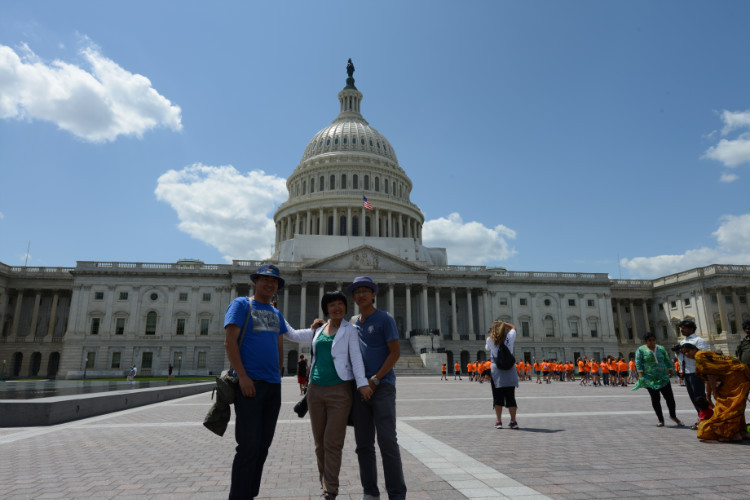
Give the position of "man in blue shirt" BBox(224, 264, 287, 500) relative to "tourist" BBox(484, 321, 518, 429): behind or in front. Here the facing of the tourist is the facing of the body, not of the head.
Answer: behind

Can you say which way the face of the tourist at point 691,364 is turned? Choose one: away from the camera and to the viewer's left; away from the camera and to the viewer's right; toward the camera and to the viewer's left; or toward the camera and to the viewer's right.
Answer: toward the camera and to the viewer's left

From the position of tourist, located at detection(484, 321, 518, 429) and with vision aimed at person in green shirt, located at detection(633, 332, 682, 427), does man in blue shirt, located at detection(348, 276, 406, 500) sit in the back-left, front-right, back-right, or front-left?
back-right

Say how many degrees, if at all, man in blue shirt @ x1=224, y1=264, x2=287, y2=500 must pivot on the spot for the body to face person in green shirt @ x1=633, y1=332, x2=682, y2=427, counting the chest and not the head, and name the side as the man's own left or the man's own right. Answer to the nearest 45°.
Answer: approximately 90° to the man's own left

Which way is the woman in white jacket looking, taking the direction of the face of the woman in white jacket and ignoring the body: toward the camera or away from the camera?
toward the camera

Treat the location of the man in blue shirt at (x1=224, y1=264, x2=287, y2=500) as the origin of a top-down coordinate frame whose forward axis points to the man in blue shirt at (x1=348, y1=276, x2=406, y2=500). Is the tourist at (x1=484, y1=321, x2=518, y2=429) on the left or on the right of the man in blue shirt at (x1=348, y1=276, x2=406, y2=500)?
left

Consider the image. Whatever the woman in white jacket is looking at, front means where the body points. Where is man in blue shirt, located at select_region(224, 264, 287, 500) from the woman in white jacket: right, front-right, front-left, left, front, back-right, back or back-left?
right

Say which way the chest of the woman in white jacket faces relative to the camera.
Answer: toward the camera

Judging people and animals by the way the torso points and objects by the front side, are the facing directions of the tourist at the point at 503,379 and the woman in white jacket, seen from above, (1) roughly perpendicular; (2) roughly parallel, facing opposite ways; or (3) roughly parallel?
roughly parallel, facing opposite ways

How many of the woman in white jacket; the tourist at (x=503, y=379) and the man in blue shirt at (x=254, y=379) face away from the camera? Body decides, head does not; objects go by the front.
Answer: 1

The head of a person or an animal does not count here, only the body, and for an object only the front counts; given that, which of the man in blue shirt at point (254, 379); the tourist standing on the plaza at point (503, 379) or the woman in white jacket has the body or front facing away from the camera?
the tourist standing on the plaza

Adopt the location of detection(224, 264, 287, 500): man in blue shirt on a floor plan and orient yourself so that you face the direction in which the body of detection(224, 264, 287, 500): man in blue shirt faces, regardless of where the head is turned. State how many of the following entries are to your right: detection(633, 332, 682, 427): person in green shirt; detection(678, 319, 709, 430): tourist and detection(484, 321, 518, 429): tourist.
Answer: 0

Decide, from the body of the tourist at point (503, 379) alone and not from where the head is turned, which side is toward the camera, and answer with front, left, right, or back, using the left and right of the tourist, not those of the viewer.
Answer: back

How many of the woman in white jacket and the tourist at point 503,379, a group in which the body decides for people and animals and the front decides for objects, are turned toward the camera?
1

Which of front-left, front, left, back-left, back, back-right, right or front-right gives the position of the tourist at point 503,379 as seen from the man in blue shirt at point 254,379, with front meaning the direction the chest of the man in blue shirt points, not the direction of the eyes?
left

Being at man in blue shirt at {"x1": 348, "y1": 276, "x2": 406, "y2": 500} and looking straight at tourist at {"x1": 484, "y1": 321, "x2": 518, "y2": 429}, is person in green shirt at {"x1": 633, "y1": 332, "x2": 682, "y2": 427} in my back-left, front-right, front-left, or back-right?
front-right

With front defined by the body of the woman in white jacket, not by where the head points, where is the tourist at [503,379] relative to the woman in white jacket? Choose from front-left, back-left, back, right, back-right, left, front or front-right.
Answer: back-left

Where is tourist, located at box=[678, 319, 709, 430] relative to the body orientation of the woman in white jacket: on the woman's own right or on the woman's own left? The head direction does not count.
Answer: on the woman's own left

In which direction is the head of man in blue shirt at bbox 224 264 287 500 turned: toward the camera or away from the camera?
toward the camera

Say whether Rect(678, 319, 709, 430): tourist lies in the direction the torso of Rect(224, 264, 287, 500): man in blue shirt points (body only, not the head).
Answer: no

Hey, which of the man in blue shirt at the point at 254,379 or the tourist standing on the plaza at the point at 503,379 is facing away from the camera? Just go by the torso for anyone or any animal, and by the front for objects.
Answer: the tourist standing on the plaza
